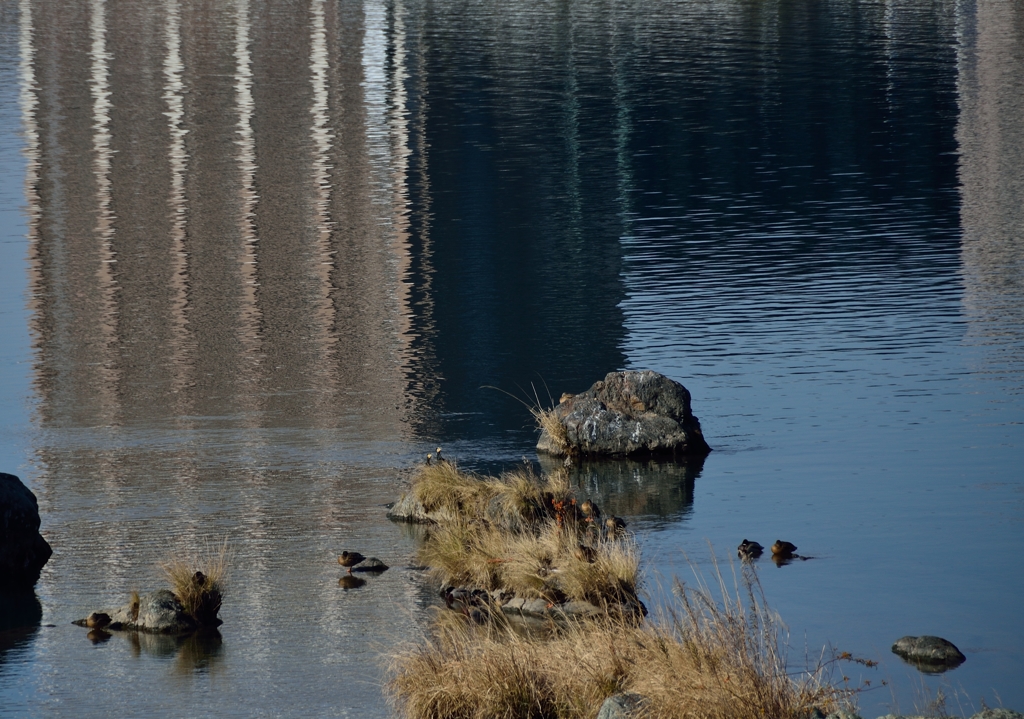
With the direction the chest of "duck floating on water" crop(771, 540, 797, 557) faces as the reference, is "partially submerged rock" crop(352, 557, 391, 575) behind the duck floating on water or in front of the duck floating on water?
in front

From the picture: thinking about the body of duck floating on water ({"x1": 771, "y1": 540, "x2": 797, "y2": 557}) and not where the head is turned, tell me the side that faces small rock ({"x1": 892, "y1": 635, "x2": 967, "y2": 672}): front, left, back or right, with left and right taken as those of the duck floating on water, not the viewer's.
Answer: left

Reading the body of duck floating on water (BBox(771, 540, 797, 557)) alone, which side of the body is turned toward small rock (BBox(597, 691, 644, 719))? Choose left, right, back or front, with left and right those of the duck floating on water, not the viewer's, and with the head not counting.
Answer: left

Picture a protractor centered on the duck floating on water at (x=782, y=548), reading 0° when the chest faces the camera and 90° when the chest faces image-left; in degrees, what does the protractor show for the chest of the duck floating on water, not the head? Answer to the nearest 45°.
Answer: approximately 90°
